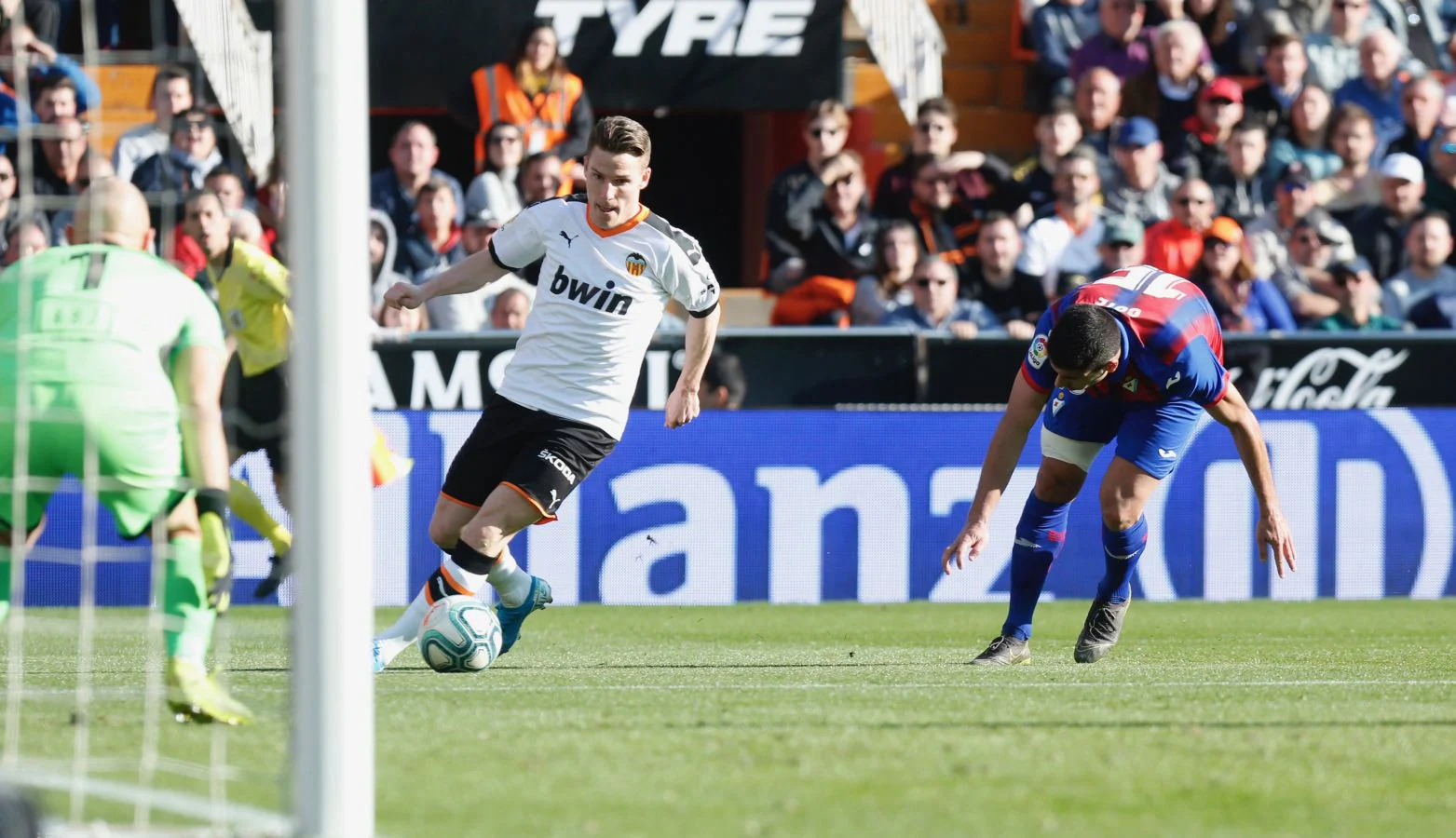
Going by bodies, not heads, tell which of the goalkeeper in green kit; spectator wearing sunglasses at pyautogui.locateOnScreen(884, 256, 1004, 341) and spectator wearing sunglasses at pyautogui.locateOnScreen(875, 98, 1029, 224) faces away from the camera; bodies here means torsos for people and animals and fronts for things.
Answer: the goalkeeper in green kit

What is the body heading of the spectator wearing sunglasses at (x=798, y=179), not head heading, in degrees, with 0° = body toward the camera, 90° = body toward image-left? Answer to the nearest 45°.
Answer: approximately 0°

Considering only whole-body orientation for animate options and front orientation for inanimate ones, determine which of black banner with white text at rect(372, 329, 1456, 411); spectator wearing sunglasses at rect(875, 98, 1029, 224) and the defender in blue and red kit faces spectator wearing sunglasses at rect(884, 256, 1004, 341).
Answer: spectator wearing sunglasses at rect(875, 98, 1029, 224)

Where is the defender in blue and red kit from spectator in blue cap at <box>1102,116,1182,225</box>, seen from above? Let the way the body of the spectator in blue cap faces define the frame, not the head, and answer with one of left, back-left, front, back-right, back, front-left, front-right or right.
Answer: front

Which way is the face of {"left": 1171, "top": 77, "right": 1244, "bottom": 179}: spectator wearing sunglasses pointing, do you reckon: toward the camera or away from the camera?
toward the camera

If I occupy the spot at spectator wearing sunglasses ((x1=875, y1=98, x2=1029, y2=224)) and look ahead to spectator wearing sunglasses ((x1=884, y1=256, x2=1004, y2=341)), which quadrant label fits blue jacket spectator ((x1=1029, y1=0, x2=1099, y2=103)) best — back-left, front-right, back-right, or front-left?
back-left

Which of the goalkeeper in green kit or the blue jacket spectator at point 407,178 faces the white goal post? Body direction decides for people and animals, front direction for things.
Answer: the blue jacket spectator

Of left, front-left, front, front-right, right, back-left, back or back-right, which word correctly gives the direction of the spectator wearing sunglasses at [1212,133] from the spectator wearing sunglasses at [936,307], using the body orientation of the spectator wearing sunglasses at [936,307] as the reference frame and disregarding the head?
back-left

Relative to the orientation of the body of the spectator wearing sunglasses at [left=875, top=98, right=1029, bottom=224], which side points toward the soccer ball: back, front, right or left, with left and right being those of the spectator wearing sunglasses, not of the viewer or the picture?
front

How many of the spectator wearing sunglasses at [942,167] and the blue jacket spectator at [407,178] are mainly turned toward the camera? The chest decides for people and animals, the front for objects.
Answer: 2

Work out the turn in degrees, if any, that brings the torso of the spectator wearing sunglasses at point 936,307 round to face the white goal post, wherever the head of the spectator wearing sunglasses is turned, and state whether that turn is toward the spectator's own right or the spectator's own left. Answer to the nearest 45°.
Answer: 0° — they already face it

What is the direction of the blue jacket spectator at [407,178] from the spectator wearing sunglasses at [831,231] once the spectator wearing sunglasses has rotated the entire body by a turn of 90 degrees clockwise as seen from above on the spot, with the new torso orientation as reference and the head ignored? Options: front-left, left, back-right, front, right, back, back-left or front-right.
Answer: front

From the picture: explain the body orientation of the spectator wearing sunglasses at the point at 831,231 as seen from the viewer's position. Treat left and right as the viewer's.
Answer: facing the viewer

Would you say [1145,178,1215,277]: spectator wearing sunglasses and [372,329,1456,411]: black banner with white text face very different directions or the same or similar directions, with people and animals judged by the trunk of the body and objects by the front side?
same or similar directions

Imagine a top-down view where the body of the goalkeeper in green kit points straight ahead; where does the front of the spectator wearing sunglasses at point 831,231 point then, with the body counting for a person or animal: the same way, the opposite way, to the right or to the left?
the opposite way

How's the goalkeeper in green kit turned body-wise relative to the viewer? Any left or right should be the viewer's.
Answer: facing away from the viewer

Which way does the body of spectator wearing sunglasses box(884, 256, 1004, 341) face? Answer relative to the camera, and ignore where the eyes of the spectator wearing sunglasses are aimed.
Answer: toward the camera

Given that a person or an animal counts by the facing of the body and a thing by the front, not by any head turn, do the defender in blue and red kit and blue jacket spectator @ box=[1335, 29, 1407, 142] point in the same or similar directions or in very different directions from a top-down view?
same or similar directions
